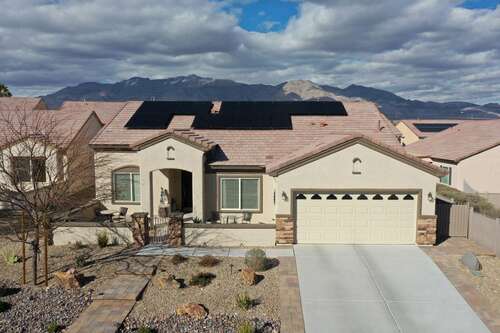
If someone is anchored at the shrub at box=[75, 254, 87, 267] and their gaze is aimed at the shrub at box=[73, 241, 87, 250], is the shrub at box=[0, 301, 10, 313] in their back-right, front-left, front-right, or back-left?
back-left

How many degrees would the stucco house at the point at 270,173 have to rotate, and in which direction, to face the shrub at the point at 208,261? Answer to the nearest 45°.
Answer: approximately 45° to its right

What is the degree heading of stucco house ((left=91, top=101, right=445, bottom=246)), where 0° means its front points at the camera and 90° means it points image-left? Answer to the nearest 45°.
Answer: approximately 0°

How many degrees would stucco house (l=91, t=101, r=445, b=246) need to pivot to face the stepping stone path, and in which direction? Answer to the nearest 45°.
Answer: approximately 45° to its right

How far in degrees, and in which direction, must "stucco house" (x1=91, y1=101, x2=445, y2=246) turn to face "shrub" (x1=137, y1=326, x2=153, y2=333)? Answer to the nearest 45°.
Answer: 0° — it already faces it

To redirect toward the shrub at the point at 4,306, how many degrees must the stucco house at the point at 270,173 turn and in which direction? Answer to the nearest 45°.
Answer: approximately 45° to its right

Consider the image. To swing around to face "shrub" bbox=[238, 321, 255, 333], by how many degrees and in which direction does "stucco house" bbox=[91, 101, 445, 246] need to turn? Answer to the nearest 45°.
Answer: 0° — it already faces it

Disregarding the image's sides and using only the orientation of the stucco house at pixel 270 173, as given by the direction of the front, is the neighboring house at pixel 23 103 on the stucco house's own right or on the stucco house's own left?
on the stucco house's own right

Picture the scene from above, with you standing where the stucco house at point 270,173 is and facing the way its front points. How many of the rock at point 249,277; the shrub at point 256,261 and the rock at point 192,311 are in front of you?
3

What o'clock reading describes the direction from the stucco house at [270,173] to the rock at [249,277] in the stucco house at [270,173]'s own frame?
The rock is roughly at 12 o'clock from the stucco house.

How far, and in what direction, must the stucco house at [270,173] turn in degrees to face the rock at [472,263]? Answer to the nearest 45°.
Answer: approximately 45° to its left

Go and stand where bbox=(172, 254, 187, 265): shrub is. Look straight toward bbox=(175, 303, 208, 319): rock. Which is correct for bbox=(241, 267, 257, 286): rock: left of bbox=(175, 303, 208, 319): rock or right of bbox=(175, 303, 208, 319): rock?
left

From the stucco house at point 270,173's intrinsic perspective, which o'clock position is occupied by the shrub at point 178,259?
The shrub is roughly at 1 o'clock from the stucco house.

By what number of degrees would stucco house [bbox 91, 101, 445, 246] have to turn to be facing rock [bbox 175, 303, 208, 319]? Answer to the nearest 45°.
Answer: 0° — it already faces it

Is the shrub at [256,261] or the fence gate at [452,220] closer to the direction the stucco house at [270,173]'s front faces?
the shrub
